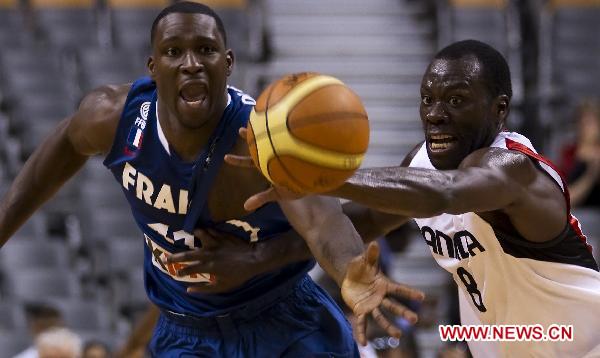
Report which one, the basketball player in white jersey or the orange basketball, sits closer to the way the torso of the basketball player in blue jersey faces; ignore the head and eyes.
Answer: the orange basketball

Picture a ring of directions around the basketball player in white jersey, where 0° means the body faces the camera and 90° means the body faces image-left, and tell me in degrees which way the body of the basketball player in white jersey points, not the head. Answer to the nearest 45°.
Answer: approximately 45°

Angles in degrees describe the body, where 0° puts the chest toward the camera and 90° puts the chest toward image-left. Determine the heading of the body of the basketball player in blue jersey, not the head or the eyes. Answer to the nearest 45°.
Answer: approximately 0°

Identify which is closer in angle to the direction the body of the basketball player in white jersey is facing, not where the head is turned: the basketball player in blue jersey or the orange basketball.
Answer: the orange basketball

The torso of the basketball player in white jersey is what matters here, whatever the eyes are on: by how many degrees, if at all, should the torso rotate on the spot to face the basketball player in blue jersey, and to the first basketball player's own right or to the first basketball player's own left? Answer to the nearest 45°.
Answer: approximately 45° to the first basketball player's own right

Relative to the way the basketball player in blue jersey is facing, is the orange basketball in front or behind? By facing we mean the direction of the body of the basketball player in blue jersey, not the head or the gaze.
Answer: in front

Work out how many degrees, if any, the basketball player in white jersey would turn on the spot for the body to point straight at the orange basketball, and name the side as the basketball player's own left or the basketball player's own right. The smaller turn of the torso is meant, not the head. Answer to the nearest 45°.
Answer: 0° — they already face it

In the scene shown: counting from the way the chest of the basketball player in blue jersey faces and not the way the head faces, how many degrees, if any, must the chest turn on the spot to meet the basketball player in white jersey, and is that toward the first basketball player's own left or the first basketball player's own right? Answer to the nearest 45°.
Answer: approximately 90° to the first basketball player's own left

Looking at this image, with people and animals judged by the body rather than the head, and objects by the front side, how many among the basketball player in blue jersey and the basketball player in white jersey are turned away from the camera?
0
